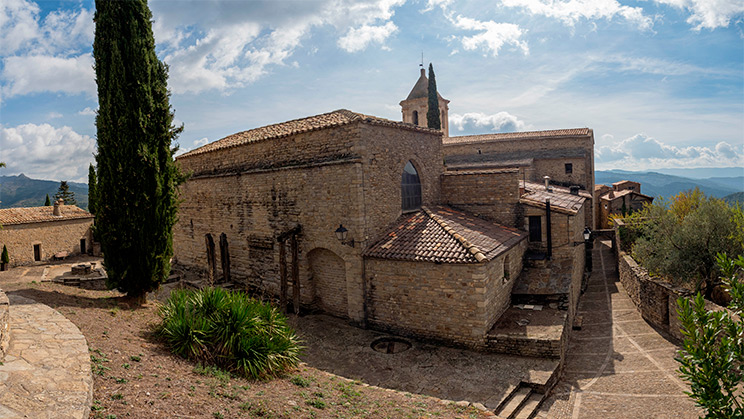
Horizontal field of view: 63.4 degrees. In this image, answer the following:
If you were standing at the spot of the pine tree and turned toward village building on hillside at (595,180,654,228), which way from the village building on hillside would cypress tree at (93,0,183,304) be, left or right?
right

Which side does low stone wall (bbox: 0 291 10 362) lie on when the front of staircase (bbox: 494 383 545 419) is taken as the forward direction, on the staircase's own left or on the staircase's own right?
on the staircase's own right

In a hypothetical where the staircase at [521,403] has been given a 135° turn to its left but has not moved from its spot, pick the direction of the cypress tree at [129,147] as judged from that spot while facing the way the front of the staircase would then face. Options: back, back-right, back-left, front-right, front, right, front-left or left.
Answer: left
